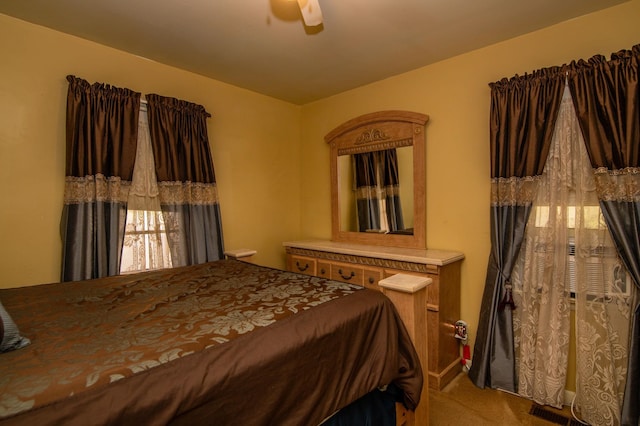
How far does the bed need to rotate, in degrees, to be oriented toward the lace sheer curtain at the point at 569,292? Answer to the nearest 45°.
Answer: approximately 45° to its right

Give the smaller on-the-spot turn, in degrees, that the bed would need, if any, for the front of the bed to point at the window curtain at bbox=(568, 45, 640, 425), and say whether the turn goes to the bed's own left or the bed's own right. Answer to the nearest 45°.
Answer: approximately 45° to the bed's own right

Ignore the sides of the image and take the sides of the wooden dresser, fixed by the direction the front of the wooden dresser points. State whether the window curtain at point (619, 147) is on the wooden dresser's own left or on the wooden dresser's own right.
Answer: on the wooden dresser's own left

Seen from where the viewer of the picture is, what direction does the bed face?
facing away from the viewer and to the right of the viewer

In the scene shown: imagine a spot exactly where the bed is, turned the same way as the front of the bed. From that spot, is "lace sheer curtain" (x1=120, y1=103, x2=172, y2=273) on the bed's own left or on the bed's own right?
on the bed's own left

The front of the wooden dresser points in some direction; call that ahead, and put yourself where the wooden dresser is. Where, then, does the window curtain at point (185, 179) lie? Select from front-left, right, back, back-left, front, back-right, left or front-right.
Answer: front-right

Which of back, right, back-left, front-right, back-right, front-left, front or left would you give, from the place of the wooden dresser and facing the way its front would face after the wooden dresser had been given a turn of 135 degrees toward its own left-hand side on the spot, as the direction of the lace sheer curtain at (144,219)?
back

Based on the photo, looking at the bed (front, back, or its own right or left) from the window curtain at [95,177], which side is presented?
left

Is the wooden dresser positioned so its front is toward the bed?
yes

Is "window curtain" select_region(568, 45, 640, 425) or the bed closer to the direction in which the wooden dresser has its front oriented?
the bed

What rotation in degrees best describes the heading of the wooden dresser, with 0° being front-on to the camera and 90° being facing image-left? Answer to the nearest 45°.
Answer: approximately 45°

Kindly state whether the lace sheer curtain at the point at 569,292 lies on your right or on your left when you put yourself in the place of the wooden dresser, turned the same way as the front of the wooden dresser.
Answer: on your left
